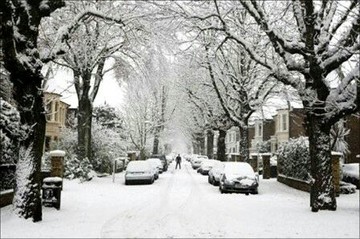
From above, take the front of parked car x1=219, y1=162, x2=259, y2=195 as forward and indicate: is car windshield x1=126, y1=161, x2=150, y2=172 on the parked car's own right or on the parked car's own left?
on the parked car's own right

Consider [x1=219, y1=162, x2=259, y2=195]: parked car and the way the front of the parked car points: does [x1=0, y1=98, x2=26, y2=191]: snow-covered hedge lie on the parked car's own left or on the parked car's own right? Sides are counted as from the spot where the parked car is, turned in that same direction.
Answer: on the parked car's own right

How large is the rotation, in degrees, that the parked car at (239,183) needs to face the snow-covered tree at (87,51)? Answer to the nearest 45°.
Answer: approximately 90° to its right

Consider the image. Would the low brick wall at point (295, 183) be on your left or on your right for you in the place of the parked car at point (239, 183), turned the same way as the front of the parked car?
on your left

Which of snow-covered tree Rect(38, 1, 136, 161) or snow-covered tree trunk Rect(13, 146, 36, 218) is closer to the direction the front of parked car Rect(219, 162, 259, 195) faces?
the snow-covered tree trunk

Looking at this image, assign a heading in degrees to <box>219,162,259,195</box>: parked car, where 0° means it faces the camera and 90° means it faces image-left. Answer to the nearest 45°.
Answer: approximately 0°

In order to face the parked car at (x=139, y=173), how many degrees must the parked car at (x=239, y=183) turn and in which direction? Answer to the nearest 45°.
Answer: approximately 135° to its right

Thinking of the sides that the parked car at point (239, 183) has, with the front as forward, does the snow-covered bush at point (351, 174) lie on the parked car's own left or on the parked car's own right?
on the parked car's own left

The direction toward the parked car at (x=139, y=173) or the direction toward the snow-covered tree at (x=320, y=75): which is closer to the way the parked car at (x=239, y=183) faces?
the snow-covered tree

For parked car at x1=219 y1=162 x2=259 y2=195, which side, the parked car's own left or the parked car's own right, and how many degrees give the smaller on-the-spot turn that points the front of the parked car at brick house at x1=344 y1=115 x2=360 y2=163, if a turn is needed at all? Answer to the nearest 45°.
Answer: approximately 135° to the parked car's own left
